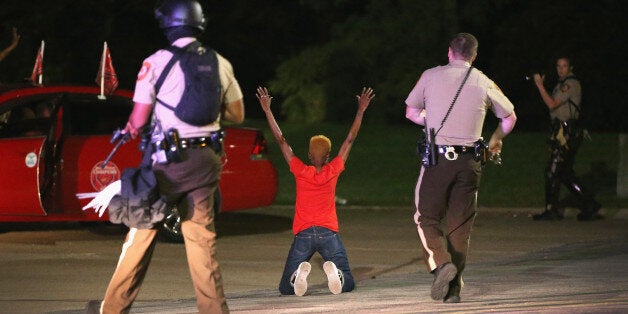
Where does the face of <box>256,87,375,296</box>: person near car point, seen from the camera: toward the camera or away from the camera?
away from the camera

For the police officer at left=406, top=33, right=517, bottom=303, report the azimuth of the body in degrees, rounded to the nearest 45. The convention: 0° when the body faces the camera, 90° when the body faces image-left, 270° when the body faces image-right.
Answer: approximately 180°

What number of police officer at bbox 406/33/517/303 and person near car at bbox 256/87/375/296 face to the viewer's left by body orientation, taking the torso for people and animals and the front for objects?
0

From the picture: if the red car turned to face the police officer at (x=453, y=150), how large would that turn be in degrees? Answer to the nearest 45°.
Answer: approximately 135° to its left

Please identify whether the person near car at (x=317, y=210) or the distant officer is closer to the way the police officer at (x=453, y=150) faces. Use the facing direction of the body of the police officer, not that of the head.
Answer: the distant officer

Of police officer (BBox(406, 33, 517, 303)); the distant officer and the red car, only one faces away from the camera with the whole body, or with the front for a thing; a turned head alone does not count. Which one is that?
the police officer

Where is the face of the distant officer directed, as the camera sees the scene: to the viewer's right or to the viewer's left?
to the viewer's left

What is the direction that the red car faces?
to the viewer's left
